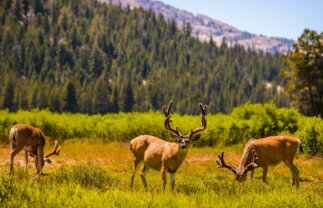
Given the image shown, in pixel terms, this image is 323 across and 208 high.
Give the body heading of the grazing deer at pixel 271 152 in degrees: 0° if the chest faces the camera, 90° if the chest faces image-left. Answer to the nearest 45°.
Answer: approximately 90°

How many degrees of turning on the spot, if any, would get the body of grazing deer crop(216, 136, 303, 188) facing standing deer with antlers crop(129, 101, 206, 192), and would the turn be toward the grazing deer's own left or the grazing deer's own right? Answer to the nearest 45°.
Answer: approximately 45° to the grazing deer's own left
